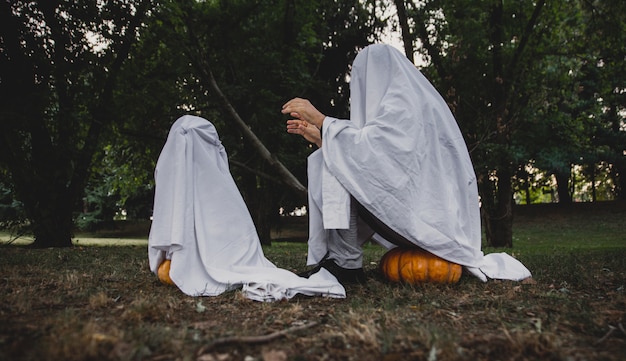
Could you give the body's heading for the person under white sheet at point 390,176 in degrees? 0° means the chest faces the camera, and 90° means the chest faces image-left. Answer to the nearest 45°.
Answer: approximately 90°

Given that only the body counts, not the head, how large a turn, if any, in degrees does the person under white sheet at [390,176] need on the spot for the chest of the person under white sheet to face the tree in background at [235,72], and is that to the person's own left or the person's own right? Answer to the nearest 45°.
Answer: approximately 45° to the person's own right

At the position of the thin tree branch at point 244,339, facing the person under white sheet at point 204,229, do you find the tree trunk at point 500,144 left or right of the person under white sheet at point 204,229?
right

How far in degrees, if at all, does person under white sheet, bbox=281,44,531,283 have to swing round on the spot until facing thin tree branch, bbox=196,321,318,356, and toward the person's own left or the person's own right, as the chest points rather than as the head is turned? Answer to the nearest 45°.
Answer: approximately 90° to the person's own left

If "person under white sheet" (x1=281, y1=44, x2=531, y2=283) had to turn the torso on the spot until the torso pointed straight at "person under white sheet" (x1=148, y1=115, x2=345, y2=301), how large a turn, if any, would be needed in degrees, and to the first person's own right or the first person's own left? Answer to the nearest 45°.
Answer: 0° — they already face them

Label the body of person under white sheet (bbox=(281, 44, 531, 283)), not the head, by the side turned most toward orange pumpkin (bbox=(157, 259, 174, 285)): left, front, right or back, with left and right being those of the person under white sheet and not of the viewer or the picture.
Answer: front

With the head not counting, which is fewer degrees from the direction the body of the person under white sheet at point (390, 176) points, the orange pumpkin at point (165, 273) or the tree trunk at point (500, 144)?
the orange pumpkin

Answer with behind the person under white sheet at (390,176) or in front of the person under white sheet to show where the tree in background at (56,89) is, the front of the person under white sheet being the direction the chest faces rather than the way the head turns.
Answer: in front

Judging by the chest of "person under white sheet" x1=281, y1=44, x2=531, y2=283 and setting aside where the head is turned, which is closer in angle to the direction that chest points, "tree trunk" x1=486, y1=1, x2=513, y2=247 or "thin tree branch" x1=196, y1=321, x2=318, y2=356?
the thin tree branch

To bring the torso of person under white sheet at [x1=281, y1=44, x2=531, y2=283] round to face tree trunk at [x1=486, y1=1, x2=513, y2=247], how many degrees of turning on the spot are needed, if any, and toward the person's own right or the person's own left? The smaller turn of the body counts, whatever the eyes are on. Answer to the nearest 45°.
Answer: approximately 90° to the person's own right
